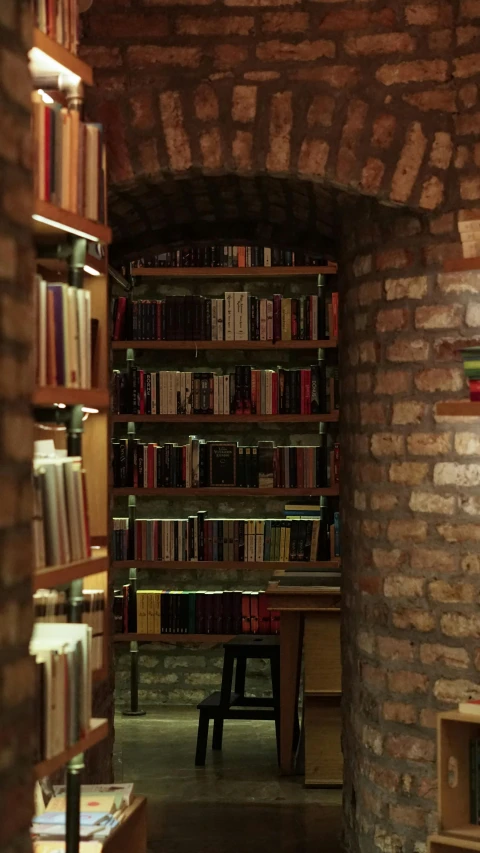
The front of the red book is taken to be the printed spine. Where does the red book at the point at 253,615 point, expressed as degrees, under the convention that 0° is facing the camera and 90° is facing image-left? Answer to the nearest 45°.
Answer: approximately 0°

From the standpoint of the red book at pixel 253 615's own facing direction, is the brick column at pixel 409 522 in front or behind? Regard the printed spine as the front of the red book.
in front

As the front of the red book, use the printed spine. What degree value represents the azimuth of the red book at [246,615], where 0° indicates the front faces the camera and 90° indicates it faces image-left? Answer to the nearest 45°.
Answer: approximately 0°

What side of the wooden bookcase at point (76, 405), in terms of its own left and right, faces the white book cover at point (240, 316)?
left

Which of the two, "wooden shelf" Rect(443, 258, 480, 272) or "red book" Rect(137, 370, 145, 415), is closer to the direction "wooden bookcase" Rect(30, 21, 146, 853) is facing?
the wooden shelf

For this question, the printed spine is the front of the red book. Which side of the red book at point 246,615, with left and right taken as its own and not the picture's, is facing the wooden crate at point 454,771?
front

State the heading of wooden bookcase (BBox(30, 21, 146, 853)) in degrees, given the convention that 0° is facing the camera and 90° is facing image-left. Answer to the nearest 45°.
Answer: approximately 270°

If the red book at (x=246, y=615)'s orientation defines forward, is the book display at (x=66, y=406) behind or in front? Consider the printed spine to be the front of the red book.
in front
